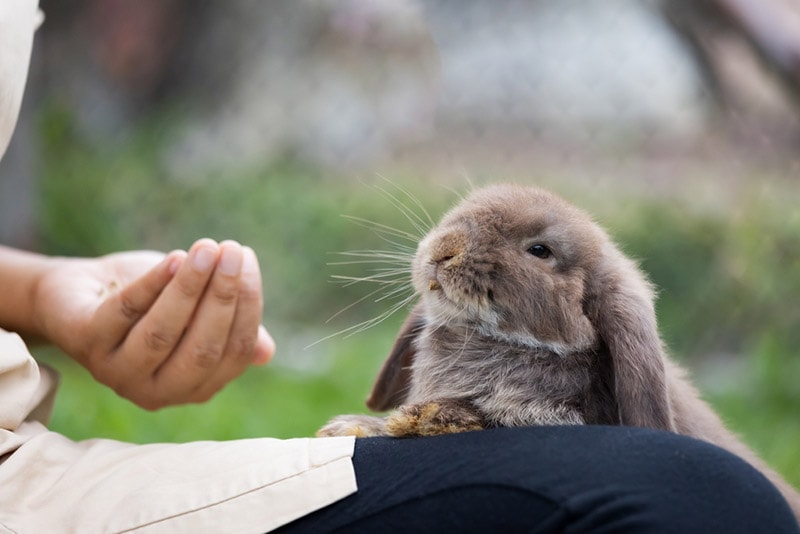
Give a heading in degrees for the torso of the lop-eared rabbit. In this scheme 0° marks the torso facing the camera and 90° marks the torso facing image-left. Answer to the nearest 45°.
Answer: approximately 45°
